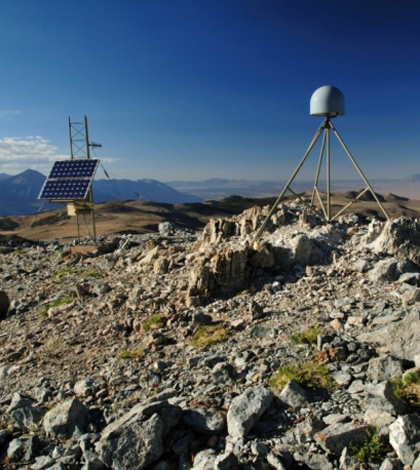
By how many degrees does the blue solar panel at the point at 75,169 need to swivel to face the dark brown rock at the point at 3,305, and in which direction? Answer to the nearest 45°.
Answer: approximately 45° to its left

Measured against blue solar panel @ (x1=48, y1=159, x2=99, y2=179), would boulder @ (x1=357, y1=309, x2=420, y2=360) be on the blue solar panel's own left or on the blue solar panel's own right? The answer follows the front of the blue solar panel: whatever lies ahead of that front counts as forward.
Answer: on the blue solar panel's own left

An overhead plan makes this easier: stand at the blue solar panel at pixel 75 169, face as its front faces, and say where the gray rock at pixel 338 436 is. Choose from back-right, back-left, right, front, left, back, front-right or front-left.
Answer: front-left

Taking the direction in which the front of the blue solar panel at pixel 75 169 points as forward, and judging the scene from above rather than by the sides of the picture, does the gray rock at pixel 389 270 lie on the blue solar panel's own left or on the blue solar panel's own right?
on the blue solar panel's own left

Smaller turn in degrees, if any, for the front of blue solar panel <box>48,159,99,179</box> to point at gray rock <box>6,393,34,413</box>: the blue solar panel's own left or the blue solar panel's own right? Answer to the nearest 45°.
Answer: approximately 45° to the blue solar panel's own left

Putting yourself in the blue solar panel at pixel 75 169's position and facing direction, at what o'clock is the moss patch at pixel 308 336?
The moss patch is roughly at 10 o'clock from the blue solar panel.

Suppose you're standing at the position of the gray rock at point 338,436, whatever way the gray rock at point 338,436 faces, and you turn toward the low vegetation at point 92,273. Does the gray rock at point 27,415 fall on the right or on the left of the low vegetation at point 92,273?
left

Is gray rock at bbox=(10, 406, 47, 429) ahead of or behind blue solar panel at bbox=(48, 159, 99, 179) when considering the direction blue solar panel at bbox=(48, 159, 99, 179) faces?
ahead

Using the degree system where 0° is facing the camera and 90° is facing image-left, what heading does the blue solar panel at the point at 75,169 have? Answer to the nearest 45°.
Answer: approximately 45°

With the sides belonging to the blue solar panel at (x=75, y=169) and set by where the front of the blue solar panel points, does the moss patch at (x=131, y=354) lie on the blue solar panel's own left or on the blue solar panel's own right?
on the blue solar panel's own left

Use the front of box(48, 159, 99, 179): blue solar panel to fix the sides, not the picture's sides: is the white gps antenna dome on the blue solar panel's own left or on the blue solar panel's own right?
on the blue solar panel's own left

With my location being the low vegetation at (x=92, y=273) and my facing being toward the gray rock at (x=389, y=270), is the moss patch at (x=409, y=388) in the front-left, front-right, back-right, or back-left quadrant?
front-right

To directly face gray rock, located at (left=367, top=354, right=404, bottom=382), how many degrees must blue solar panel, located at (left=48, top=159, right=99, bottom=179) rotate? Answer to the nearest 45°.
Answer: approximately 45° to its left
